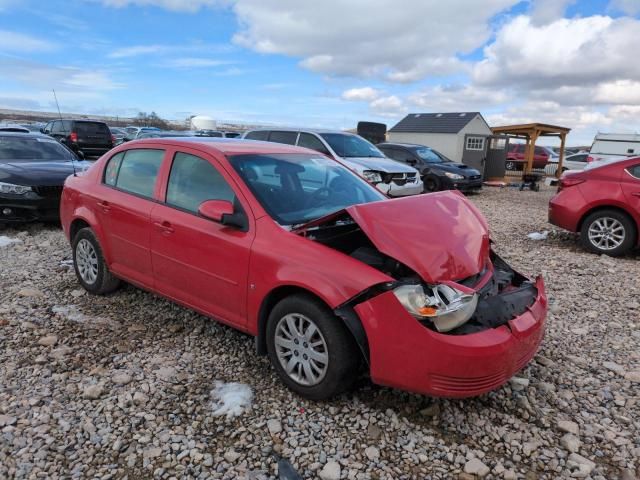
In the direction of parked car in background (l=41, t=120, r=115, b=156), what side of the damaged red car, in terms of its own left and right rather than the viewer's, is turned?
back

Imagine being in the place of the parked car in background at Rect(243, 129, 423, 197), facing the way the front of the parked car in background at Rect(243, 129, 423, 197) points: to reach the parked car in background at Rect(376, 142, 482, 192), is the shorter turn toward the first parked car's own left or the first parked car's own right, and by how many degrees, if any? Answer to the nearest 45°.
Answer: approximately 90° to the first parked car's own left

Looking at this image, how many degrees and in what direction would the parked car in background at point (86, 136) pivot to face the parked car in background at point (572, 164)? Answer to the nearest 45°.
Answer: approximately 135° to its right

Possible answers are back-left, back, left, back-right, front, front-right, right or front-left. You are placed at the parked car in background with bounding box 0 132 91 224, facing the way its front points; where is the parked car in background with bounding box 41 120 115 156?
back-left

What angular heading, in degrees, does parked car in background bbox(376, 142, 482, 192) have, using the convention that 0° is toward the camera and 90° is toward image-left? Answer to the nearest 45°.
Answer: approximately 315°

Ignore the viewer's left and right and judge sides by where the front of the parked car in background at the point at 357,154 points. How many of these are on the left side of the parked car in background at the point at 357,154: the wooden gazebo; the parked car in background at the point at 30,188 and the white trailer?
2

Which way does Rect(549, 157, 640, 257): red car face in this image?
to the viewer's right

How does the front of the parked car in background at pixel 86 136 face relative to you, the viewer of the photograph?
facing away from the viewer and to the left of the viewer

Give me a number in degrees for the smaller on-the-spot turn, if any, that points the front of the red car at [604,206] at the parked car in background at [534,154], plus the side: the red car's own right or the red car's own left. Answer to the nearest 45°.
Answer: approximately 90° to the red car's own left

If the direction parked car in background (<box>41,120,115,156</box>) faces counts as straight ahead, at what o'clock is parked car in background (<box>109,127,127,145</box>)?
parked car in background (<box>109,127,127,145</box>) is roughly at 2 o'clock from parked car in background (<box>41,120,115,156</box>).

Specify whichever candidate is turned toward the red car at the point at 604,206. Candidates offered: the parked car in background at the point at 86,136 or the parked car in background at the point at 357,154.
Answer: the parked car in background at the point at 357,154

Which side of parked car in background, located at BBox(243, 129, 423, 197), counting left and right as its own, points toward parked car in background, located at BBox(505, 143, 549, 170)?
left

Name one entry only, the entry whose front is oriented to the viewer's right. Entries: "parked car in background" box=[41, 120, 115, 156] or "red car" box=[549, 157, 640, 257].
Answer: the red car

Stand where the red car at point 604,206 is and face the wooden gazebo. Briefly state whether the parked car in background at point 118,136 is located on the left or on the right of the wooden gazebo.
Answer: left

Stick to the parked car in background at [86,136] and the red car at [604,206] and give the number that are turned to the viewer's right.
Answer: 1
